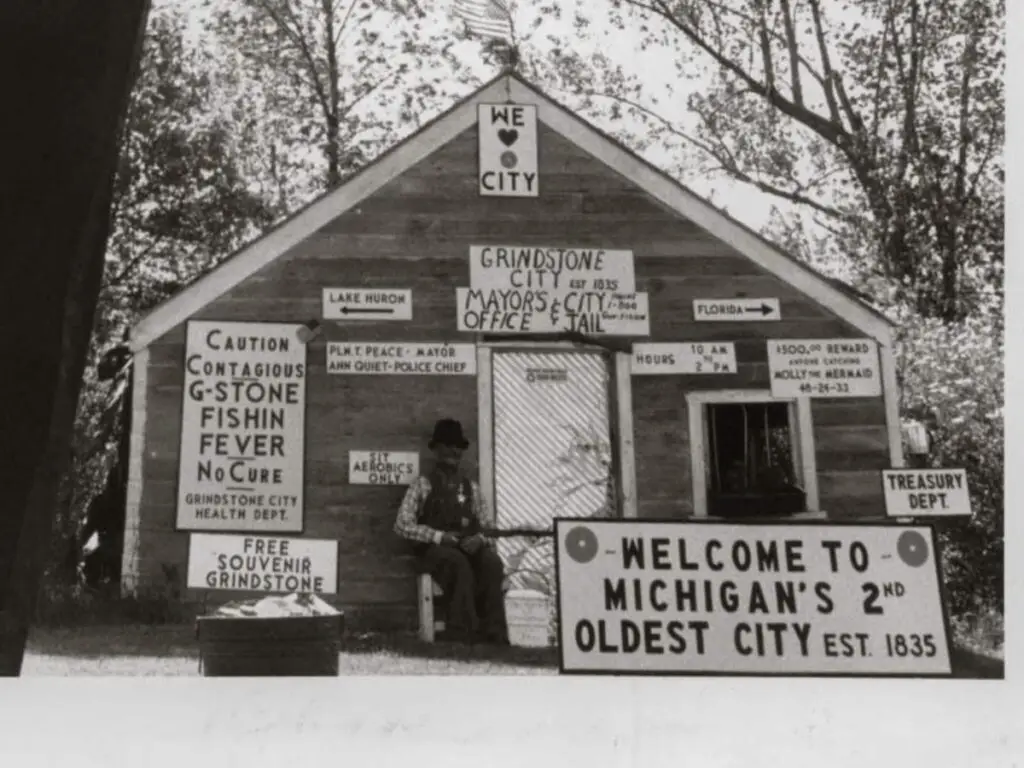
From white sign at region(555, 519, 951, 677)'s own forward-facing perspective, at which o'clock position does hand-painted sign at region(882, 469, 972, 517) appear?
The hand-painted sign is roughly at 8 o'clock from the white sign.

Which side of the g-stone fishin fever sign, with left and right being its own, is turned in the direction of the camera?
front

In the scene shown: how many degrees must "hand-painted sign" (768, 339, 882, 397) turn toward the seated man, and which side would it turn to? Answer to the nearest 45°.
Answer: approximately 45° to its right

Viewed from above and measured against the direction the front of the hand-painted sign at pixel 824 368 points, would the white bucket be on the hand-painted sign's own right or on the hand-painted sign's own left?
on the hand-painted sign's own right

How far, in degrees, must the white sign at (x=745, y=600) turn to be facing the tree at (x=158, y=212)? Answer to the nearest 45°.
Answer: approximately 90° to its right

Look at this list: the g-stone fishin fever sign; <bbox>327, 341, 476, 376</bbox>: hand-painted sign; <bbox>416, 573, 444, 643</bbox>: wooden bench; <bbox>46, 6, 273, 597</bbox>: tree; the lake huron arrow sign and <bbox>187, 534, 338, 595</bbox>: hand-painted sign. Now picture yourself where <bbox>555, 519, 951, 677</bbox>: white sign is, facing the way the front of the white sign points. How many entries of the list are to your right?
6

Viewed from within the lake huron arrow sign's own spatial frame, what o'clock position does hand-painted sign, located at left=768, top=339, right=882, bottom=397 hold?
The hand-painted sign is roughly at 9 o'clock from the lake huron arrow sign.

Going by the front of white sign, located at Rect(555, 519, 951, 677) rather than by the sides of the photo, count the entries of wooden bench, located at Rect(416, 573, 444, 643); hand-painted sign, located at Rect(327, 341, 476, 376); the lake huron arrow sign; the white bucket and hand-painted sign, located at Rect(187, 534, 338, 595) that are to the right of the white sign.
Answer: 5

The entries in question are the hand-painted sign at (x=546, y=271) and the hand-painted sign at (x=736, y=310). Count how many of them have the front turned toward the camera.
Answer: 2

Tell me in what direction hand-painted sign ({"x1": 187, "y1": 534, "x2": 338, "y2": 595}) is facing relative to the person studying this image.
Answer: facing the viewer

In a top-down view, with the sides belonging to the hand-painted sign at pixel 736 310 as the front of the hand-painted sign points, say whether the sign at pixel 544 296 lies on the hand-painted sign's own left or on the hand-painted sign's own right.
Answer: on the hand-painted sign's own right

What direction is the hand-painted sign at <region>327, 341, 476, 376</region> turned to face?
toward the camera

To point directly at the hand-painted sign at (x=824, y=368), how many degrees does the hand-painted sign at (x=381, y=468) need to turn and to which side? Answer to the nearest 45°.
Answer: approximately 90° to its left

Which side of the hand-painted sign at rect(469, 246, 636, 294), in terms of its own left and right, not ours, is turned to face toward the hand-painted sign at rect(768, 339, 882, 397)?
left

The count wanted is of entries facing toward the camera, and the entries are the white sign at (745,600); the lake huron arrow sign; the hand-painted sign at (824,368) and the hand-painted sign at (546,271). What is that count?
4

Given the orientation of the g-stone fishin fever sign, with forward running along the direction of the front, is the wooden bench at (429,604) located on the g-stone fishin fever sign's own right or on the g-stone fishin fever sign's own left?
on the g-stone fishin fever sign's own left

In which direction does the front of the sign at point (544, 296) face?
toward the camera

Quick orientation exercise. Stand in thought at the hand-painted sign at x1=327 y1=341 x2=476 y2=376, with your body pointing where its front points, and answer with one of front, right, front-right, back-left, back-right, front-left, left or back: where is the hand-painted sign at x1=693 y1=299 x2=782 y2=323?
left

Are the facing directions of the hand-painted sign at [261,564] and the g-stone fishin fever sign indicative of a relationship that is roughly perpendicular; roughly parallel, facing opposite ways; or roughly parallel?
roughly parallel

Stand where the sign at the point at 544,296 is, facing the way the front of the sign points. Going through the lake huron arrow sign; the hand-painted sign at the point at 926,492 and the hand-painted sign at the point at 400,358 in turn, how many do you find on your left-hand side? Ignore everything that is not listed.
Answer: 1
